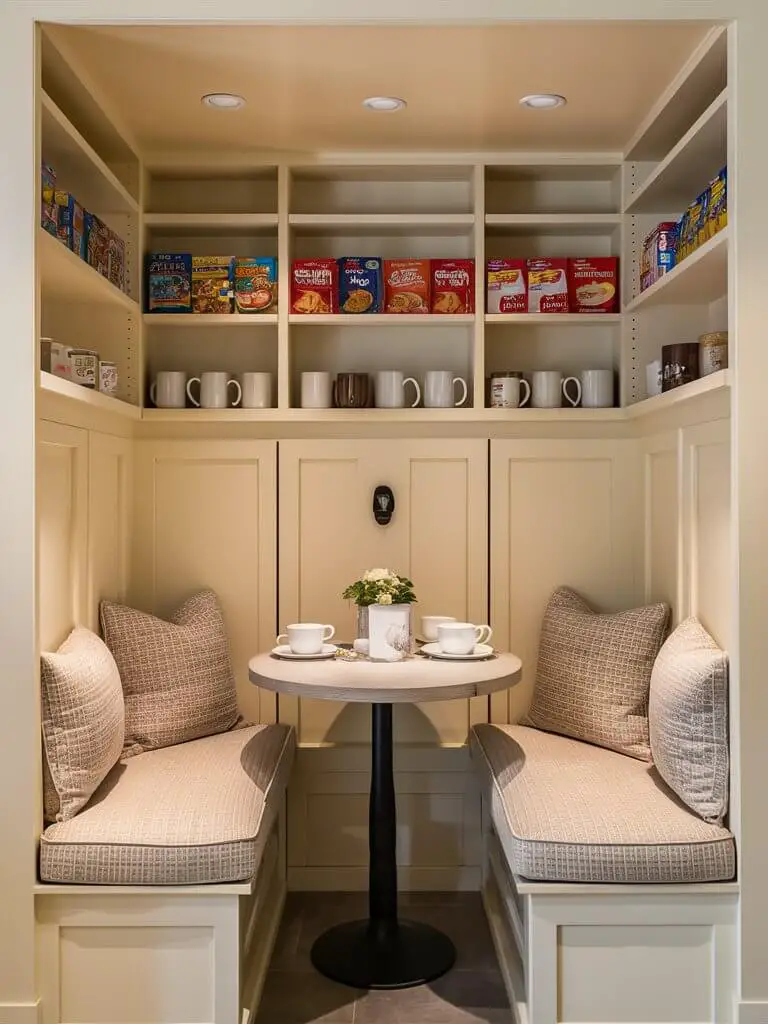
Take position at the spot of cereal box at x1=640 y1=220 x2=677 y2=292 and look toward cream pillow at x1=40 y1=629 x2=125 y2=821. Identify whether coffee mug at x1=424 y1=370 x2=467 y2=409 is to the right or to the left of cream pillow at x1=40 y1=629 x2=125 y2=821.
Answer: right

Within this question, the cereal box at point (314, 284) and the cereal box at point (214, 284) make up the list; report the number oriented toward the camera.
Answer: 2

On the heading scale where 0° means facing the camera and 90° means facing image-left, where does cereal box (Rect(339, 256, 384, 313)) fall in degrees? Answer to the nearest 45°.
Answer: approximately 0°
